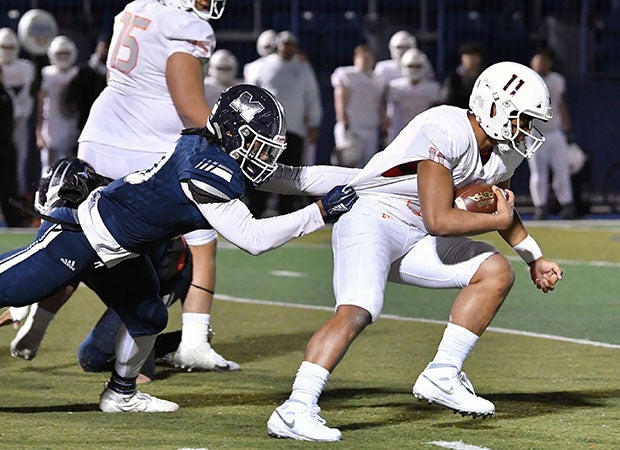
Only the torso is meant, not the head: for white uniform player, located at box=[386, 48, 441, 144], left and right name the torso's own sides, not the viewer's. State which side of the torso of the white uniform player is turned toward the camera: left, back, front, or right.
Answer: front

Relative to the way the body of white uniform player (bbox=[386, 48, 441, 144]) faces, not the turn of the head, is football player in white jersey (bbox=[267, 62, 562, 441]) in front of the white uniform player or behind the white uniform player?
in front

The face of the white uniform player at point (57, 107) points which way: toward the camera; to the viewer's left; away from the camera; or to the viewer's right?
toward the camera

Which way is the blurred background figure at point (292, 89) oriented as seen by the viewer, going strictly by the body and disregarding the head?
toward the camera

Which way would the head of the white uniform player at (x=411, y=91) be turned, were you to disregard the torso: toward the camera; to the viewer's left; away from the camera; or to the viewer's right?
toward the camera

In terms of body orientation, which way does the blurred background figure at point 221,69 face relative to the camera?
toward the camera

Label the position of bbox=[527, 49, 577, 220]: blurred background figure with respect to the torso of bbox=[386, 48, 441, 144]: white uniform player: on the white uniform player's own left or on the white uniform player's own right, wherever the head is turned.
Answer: on the white uniform player's own left

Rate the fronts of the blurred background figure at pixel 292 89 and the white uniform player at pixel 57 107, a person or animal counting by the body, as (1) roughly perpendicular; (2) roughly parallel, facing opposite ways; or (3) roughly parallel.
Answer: roughly parallel

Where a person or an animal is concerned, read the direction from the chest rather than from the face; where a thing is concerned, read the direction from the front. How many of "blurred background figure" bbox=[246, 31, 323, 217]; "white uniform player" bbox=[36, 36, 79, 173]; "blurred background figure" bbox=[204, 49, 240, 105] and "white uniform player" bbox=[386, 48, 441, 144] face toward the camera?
4

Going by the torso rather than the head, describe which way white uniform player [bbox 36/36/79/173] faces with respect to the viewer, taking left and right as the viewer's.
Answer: facing the viewer

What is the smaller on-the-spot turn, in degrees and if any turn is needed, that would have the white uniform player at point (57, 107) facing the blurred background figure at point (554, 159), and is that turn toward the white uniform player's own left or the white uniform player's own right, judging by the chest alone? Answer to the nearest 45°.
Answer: approximately 90° to the white uniform player's own left

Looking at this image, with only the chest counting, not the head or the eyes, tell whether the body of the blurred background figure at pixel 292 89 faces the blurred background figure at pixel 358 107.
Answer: no

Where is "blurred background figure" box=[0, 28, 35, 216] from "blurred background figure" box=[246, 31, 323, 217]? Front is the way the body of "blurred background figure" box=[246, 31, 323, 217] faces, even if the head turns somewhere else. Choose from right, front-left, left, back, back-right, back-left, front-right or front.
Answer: right

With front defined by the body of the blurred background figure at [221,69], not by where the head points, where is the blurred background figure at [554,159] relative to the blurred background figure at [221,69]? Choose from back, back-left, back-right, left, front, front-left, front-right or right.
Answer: left

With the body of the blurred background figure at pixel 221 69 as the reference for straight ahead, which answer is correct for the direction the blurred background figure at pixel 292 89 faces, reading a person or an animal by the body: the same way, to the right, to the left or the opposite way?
the same way

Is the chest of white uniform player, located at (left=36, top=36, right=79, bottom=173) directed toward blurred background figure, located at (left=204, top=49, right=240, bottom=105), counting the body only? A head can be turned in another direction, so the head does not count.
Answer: no

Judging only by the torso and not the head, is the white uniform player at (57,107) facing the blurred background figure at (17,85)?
no

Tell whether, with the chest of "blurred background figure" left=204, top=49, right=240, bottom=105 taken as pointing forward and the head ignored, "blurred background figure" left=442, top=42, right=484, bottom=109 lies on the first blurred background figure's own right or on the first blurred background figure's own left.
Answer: on the first blurred background figure's own left
